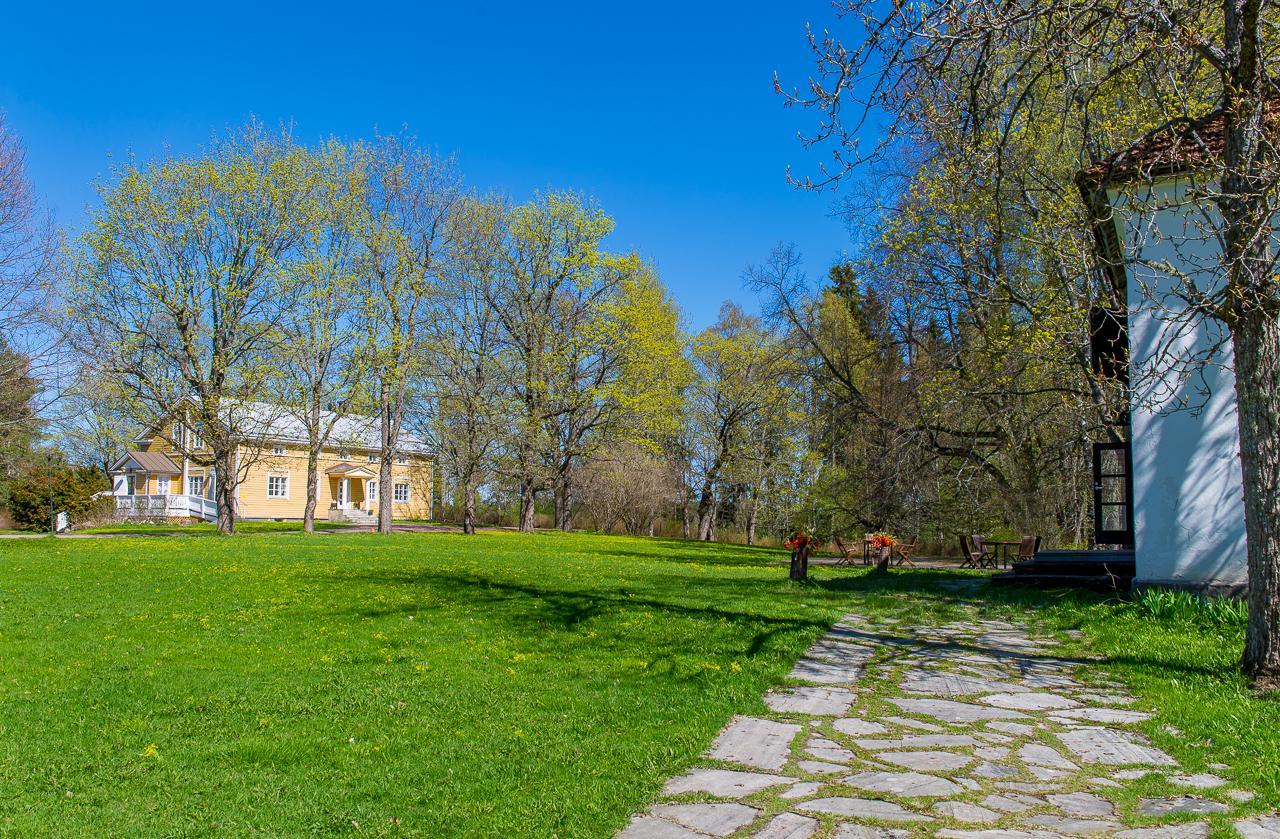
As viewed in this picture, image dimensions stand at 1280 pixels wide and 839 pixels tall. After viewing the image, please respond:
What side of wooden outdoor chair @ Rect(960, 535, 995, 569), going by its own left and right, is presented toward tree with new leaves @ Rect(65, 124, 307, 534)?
back

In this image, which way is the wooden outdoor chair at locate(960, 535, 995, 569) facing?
to the viewer's right

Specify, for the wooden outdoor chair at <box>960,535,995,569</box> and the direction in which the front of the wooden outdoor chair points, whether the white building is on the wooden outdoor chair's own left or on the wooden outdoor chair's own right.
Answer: on the wooden outdoor chair's own right

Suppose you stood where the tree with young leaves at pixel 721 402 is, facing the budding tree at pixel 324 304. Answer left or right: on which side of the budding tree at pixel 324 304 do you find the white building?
left
